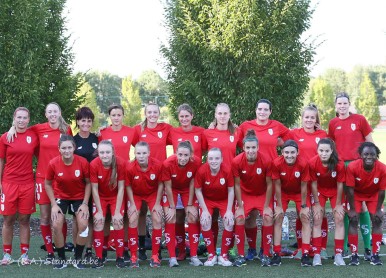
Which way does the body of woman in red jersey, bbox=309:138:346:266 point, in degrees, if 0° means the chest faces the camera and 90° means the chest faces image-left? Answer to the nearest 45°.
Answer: approximately 0°

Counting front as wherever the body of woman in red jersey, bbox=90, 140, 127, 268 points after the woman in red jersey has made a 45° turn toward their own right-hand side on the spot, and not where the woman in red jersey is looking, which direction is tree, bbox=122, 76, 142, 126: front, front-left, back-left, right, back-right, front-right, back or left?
back-right

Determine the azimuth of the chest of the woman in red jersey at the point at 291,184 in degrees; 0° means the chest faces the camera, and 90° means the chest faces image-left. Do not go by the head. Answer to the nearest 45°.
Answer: approximately 0°

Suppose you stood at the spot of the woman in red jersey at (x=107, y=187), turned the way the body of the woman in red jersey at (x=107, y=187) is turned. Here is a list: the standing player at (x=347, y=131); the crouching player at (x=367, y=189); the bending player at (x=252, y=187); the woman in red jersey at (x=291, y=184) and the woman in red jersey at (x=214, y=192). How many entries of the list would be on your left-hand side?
5

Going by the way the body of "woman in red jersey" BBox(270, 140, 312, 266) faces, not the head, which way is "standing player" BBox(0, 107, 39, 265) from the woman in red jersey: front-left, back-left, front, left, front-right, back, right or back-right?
right

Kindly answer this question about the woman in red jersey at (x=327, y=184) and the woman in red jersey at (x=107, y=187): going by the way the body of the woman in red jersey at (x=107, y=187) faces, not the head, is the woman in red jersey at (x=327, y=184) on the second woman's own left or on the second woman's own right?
on the second woman's own left

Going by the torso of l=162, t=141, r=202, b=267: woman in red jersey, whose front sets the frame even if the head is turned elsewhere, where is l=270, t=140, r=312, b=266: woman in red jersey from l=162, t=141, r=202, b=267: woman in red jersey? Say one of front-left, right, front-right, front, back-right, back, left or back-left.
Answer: left
